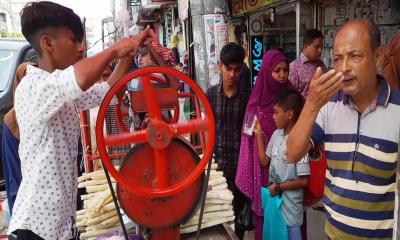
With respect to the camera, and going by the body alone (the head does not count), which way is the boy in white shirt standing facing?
to the viewer's right

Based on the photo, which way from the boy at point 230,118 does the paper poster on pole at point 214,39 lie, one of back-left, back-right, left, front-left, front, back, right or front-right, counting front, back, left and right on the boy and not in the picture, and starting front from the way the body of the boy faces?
back

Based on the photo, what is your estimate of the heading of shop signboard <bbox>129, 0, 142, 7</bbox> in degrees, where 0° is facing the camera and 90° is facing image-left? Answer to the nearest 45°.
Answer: approximately 0°

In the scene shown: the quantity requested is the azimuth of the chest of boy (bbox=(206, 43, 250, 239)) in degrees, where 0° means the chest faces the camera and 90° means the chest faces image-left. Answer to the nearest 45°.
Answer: approximately 0°

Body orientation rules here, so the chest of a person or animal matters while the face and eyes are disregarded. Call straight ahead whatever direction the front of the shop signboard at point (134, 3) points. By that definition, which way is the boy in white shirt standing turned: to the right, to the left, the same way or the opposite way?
to the left

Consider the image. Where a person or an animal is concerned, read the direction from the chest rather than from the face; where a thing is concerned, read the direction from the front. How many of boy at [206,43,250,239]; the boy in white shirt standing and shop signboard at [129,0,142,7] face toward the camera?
2

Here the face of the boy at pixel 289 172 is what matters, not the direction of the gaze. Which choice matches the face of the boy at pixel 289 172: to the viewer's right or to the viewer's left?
to the viewer's left

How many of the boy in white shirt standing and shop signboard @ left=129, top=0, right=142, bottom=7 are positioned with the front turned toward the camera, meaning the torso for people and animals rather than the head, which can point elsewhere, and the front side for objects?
1

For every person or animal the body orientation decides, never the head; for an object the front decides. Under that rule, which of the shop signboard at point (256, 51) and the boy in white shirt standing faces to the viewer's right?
the boy in white shirt standing

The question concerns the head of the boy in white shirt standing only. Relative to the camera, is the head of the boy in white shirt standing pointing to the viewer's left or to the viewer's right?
to the viewer's right
